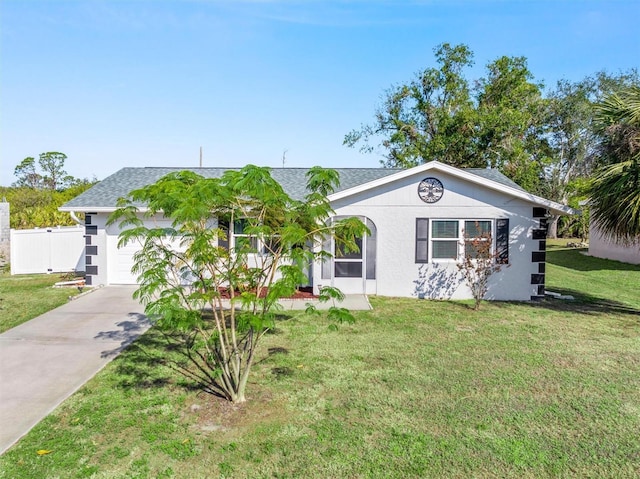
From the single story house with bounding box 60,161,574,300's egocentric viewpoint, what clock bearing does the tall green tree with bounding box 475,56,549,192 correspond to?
The tall green tree is roughly at 7 o'clock from the single story house.

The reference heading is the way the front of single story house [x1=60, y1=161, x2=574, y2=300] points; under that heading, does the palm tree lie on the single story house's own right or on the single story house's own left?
on the single story house's own left

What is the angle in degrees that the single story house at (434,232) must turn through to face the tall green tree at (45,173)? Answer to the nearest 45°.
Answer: approximately 135° to its right

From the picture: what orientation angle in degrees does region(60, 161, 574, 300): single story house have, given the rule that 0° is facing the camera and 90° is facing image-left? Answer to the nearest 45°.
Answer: approximately 0°

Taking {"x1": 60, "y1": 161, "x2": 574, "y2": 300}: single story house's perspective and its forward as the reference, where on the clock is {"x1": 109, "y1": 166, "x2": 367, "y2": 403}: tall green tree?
The tall green tree is roughly at 1 o'clock from the single story house.

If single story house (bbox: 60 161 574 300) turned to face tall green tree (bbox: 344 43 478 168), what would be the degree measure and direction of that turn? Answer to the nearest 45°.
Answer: approximately 180°

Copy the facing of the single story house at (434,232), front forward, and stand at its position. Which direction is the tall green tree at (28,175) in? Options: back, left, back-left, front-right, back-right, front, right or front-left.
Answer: back-right

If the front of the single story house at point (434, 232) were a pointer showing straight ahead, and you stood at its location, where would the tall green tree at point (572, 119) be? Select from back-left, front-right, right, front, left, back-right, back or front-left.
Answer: back-left
